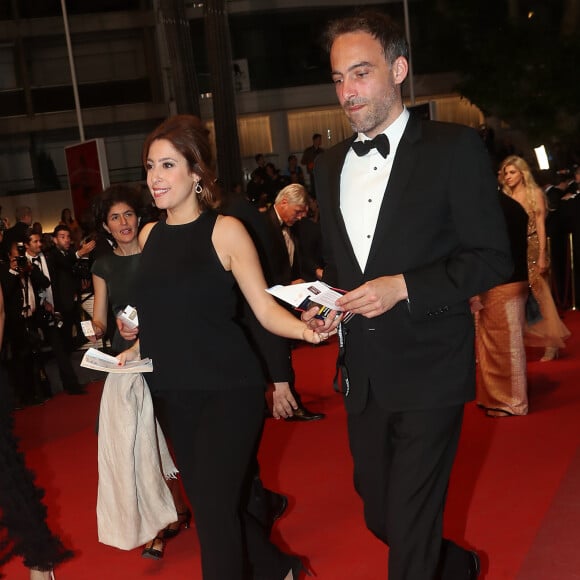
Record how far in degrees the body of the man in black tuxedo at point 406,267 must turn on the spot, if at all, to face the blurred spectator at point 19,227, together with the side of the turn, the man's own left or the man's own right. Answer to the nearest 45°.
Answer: approximately 90° to the man's own right

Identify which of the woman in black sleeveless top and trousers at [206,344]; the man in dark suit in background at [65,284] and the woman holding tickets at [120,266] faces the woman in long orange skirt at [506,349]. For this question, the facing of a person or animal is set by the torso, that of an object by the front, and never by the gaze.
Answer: the man in dark suit in background

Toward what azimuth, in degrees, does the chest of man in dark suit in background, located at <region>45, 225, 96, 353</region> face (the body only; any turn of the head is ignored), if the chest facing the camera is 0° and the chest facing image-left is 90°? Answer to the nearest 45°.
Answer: approximately 315°

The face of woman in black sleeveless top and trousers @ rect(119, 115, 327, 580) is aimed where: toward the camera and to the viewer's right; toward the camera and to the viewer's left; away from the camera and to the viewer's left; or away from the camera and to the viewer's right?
toward the camera and to the viewer's left

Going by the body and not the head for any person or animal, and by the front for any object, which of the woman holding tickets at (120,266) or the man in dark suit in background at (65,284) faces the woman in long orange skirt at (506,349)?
the man in dark suit in background

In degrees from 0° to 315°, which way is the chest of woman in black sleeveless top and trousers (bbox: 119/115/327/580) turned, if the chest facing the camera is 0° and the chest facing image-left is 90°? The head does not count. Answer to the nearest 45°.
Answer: approximately 45°

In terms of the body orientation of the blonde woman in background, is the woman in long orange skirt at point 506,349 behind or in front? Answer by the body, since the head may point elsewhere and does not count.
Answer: in front

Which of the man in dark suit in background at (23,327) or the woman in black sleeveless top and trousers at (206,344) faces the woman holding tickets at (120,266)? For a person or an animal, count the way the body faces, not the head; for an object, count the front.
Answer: the man in dark suit in background

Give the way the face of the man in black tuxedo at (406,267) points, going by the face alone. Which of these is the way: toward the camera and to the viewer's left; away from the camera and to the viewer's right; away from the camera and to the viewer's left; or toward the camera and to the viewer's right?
toward the camera and to the viewer's left

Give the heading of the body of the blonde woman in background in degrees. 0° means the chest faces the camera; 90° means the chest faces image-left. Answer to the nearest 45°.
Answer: approximately 45°

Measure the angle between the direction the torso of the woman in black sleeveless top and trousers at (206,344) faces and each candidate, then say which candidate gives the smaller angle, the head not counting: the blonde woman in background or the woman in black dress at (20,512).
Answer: the woman in black dress

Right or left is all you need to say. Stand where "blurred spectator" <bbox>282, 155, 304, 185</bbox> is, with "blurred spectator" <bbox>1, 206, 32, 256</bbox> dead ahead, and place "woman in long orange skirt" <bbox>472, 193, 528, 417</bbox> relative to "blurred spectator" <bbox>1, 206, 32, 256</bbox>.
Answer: left

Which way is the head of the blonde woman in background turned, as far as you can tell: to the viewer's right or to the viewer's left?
to the viewer's left

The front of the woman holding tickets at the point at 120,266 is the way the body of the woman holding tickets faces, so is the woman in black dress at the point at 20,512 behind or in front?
in front

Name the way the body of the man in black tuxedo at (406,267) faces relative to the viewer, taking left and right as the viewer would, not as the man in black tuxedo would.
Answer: facing the viewer and to the left of the viewer

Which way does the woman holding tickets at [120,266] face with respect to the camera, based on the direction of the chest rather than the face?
toward the camera

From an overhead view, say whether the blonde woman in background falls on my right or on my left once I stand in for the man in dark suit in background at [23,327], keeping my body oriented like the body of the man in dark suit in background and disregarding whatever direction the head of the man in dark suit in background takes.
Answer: on my left

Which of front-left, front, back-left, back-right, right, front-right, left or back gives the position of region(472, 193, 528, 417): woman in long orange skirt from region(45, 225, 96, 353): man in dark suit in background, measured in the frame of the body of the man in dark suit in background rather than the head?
front

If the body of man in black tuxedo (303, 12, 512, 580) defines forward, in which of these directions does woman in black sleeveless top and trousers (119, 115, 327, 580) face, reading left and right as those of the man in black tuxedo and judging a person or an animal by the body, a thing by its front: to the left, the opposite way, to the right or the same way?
the same way
